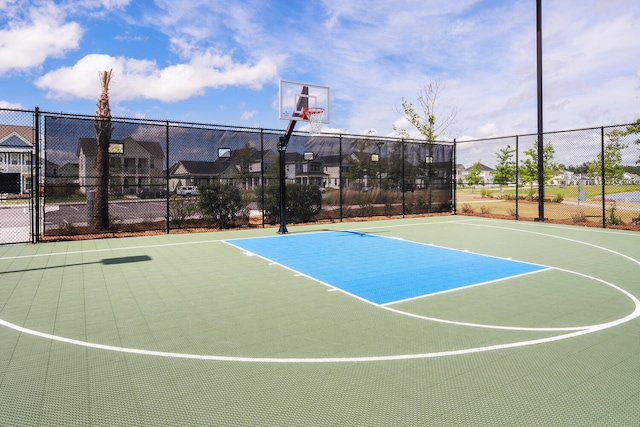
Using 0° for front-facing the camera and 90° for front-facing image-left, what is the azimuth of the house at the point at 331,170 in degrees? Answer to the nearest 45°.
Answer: approximately 0°

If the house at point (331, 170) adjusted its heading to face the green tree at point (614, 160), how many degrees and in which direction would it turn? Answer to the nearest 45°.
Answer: approximately 45° to its left

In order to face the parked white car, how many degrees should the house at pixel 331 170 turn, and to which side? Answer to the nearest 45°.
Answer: approximately 45° to its right

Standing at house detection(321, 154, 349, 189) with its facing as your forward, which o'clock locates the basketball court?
The basketball court is roughly at 12 o'clock from the house.

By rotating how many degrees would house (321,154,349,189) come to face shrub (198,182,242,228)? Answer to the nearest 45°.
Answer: approximately 45° to its right

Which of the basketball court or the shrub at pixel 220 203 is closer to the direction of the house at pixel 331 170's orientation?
the basketball court
